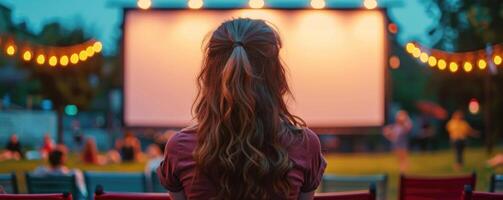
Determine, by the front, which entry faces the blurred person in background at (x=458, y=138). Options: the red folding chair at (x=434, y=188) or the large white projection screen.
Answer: the red folding chair

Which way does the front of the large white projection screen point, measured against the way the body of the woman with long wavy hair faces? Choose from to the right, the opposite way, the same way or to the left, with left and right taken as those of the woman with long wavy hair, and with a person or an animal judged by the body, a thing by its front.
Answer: the opposite way

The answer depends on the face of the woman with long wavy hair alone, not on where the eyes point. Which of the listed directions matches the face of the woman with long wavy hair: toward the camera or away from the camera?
away from the camera

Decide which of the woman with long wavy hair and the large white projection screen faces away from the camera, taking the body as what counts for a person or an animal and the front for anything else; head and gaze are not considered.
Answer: the woman with long wavy hair

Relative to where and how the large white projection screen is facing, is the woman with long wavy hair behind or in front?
in front

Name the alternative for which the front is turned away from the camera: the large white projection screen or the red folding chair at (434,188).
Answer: the red folding chair

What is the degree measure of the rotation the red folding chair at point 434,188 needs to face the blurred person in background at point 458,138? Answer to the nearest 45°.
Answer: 0° — it already faces them

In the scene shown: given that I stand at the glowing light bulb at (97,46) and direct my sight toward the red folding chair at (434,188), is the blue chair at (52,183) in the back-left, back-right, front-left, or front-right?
front-right

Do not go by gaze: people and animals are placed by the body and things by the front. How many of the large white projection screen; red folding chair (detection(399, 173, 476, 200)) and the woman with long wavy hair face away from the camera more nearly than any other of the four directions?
2

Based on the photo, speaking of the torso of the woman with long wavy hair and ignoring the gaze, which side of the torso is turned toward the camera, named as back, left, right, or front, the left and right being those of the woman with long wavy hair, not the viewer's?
back

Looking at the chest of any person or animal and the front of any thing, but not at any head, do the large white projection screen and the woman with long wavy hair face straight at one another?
yes

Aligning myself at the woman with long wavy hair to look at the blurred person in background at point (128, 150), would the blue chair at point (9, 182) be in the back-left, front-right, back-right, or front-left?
front-left

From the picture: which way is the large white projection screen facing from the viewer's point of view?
toward the camera

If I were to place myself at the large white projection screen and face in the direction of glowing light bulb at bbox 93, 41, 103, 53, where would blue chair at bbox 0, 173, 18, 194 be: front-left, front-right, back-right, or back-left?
front-left

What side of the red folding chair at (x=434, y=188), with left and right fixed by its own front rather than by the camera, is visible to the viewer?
back

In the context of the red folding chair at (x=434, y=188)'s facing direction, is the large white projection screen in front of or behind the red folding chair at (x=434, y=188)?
in front

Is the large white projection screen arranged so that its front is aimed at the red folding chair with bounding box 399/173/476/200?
yes
